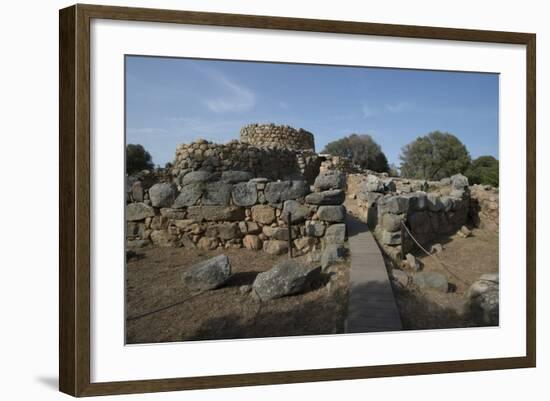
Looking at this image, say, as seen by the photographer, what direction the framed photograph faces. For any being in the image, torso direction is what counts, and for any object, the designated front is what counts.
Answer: facing the viewer and to the right of the viewer
